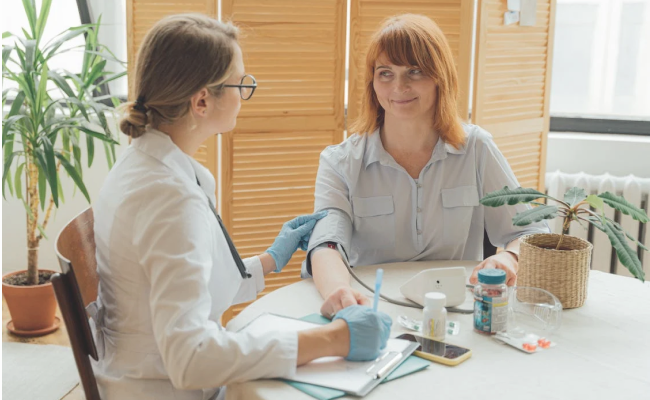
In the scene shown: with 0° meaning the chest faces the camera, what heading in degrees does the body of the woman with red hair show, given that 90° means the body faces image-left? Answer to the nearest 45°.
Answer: approximately 0°

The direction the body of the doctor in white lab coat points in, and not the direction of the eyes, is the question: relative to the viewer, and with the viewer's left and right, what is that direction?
facing away from the viewer and to the right of the viewer

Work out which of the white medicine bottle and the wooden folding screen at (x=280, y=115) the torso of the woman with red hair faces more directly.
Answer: the white medicine bottle

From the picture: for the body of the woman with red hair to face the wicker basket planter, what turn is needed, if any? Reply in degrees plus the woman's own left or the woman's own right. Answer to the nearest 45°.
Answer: approximately 45° to the woman's own left

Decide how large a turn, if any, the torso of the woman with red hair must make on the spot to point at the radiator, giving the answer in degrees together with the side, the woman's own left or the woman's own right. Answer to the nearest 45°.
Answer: approximately 135° to the woman's own left

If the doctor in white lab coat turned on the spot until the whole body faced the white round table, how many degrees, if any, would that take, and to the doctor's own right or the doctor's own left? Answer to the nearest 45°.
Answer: approximately 45° to the doctor's own right

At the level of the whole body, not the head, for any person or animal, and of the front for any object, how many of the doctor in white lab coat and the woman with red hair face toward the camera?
1

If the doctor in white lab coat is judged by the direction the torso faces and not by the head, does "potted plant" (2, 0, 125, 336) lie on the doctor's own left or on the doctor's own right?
on the doctor's own left

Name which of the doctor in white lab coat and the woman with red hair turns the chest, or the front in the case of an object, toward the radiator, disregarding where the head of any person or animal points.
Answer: the doctor in white lab coat

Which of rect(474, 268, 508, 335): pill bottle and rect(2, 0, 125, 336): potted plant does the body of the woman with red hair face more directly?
the pill bottle

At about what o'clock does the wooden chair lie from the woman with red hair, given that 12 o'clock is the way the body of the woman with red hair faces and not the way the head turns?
The wooden chair is roughly at 1 o'clock from the woman with red hair.

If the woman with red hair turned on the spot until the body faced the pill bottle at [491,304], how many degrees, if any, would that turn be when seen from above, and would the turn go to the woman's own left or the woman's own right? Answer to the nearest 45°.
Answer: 0° — they already face it

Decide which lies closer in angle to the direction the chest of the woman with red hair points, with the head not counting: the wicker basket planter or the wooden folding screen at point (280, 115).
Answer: the wicker basket planter

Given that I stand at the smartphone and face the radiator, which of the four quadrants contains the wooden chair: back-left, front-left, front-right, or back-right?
back-left
